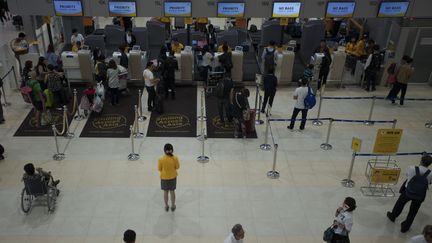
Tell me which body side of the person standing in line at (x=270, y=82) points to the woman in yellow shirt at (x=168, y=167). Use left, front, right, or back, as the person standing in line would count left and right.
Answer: back

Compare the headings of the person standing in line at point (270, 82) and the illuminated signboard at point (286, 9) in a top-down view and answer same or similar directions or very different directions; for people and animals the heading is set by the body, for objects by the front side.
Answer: very different directions

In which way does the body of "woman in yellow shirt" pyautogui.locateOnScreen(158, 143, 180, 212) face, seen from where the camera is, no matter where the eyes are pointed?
away from the camera

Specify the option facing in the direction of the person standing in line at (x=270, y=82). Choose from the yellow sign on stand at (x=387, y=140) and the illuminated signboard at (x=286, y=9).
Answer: the illuminated signboard

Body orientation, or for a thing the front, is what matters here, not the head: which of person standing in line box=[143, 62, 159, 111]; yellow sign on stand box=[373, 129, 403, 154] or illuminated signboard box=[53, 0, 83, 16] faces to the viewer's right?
the person standing in line

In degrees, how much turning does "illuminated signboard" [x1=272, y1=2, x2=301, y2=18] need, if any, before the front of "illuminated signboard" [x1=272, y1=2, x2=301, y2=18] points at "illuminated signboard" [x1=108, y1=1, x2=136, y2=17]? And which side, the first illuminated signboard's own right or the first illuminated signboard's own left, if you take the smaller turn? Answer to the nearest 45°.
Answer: approximately 90° to the first illuminated signboard's own right

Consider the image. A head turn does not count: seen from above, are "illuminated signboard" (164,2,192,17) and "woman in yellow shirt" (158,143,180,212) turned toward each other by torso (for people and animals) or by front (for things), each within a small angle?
yes

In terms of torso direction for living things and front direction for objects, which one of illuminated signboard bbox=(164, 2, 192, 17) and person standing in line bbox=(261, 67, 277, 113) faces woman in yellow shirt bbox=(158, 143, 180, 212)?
the illuminated signboard
